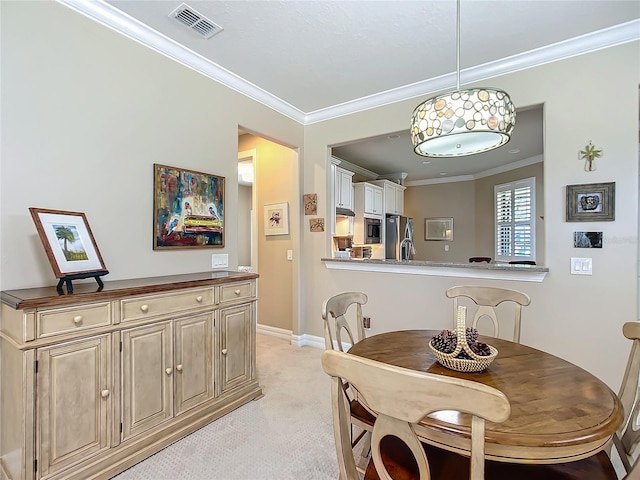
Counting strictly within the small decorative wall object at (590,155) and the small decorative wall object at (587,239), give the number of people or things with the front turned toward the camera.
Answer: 2

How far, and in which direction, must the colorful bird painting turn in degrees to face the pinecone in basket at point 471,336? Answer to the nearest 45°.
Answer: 0° — it already faces it

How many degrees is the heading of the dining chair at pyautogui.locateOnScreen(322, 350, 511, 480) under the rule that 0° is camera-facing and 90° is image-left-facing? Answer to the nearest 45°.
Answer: approximately 225°

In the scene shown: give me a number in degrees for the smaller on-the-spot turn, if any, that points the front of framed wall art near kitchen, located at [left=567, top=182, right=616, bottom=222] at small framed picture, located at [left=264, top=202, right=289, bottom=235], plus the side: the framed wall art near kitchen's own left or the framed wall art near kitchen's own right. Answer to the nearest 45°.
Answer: approximately 90° to the framed wall art near kitchen's own right

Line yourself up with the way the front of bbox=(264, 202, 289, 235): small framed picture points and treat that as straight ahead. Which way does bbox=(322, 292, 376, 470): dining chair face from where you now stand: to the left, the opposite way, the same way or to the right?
to the left

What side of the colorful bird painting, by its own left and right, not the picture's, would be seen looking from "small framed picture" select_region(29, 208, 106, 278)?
right

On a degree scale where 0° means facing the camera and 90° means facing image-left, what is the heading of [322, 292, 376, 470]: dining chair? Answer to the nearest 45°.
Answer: approximately 315°

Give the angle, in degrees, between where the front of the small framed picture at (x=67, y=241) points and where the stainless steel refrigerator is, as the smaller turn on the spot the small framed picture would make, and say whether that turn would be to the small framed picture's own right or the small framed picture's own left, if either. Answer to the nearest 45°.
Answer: approximately 45° to the small framed picture's own left
